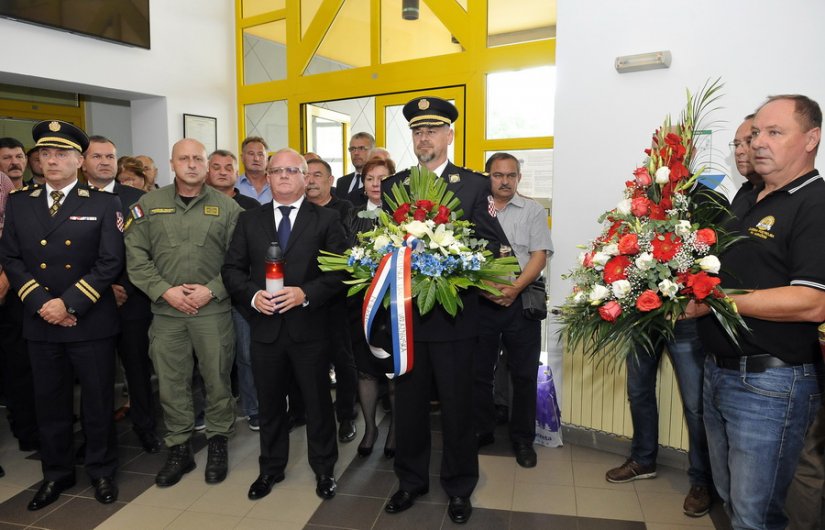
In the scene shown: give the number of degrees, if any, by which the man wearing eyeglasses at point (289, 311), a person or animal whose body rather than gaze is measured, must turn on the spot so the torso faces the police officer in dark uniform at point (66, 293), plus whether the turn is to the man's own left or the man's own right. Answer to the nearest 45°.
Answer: approximately 90° to the man's own right

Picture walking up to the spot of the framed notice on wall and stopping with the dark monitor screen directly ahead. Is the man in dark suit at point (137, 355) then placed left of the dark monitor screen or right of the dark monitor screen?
left

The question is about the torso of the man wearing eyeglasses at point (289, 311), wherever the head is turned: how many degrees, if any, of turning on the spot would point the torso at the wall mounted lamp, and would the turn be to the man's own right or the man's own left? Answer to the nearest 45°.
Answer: approximately 90° to the man's own left

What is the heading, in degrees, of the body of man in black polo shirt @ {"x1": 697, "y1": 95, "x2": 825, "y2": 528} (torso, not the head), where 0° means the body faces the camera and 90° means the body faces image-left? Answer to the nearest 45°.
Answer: approximately 45°

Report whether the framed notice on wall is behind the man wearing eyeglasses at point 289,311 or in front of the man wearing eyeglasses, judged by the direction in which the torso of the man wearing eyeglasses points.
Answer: behind

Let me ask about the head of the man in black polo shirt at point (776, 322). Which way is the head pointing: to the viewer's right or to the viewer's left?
to the viewer's left

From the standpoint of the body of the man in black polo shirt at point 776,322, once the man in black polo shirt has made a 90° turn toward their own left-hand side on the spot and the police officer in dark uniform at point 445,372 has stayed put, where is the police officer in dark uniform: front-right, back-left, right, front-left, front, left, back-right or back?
back-right

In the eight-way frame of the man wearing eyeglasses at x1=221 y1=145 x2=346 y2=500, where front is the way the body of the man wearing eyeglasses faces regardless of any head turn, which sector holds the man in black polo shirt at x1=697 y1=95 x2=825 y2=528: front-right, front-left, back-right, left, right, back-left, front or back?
front-left

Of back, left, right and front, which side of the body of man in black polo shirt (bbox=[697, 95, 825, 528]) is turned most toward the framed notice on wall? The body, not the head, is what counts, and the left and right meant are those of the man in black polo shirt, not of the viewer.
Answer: right

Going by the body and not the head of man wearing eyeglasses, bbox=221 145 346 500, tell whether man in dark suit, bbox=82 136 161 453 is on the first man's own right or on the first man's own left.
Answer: on the first man's own right
